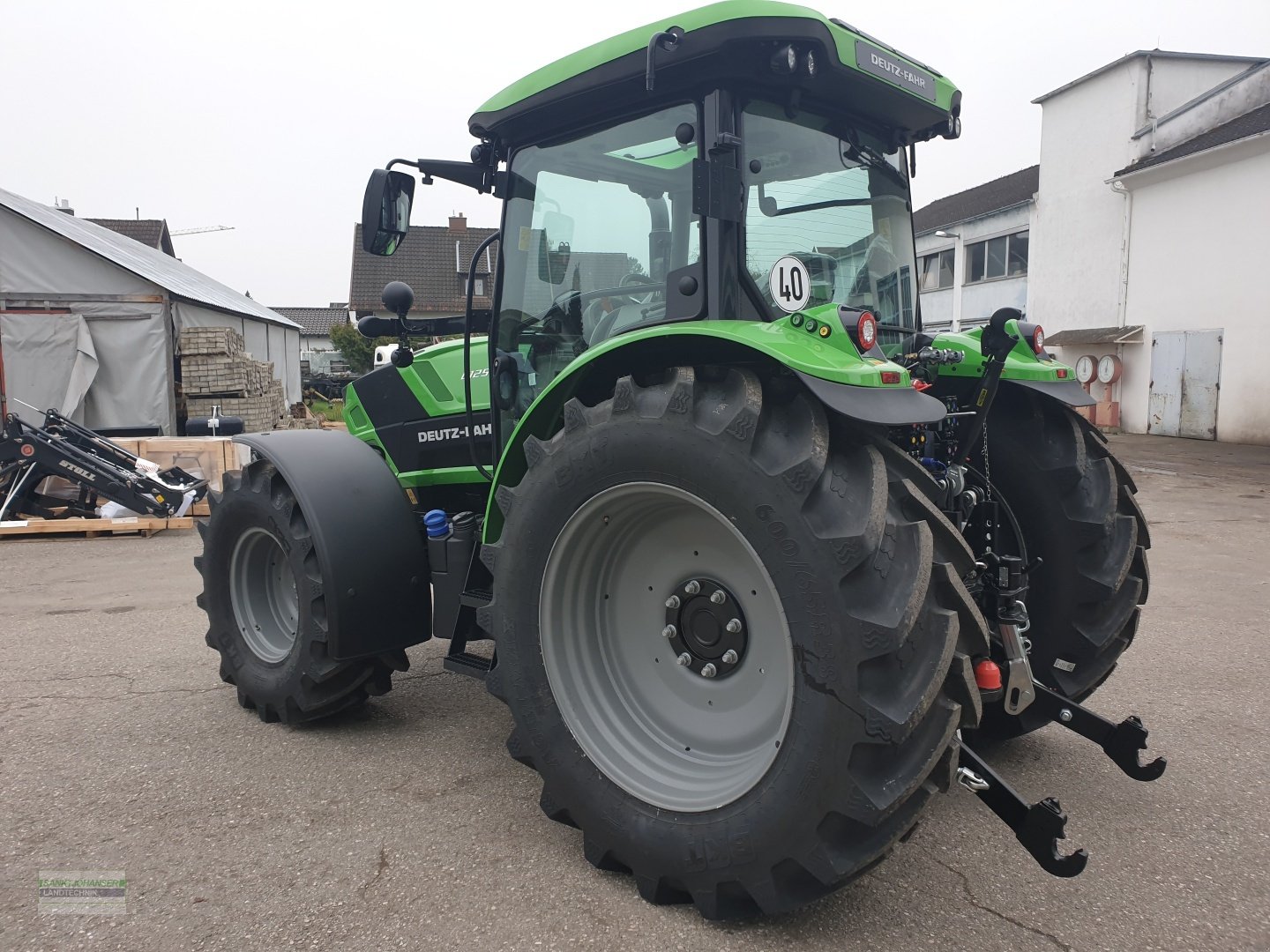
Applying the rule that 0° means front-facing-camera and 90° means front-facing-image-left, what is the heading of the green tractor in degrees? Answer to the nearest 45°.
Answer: approximately 135°

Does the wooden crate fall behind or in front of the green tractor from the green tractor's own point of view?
in front

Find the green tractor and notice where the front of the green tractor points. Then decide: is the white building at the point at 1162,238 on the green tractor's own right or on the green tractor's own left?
on the green tractor's own right

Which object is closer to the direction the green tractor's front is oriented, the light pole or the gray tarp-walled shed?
the gray tarp-walled shed

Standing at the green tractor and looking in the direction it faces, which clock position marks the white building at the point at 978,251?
The white building is roughly at 2 o'clock from the green tractor.

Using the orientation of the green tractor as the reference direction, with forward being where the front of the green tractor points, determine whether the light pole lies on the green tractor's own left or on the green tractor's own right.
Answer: on the green tractor's own right

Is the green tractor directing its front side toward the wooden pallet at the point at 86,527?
yes

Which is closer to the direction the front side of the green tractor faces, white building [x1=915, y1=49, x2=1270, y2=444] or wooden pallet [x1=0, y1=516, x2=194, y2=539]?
the wooden pallet

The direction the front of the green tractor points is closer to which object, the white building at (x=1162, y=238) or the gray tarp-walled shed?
the gray tarp-walled shed

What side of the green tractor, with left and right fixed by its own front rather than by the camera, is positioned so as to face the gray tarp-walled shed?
front

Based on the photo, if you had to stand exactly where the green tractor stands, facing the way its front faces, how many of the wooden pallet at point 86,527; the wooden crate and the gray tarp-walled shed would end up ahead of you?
3
